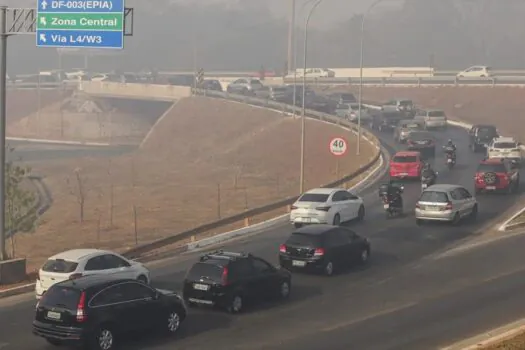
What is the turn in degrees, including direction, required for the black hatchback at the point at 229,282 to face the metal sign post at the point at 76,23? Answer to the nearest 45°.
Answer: approximately 90° to its left

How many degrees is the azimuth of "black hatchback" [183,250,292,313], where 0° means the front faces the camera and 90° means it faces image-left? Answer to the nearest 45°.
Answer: approximately 225°

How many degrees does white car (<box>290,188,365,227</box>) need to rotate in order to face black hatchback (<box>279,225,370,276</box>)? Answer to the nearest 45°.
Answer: approximately 135° to its right

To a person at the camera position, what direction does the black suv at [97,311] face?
facing away from the viewer and to the right of the viewer

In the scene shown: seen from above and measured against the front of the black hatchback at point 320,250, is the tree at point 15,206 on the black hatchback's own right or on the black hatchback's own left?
on the black hatchback's own left

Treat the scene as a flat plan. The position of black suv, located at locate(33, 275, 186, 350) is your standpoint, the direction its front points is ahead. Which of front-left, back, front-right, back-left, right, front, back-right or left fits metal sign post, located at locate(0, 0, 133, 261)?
front-left

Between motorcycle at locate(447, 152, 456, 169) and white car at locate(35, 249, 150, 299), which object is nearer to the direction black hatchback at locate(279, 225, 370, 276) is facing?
the motorcycle

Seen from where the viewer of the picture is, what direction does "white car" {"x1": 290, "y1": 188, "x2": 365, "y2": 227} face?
facing away from the viewer and to the right of the viewer
